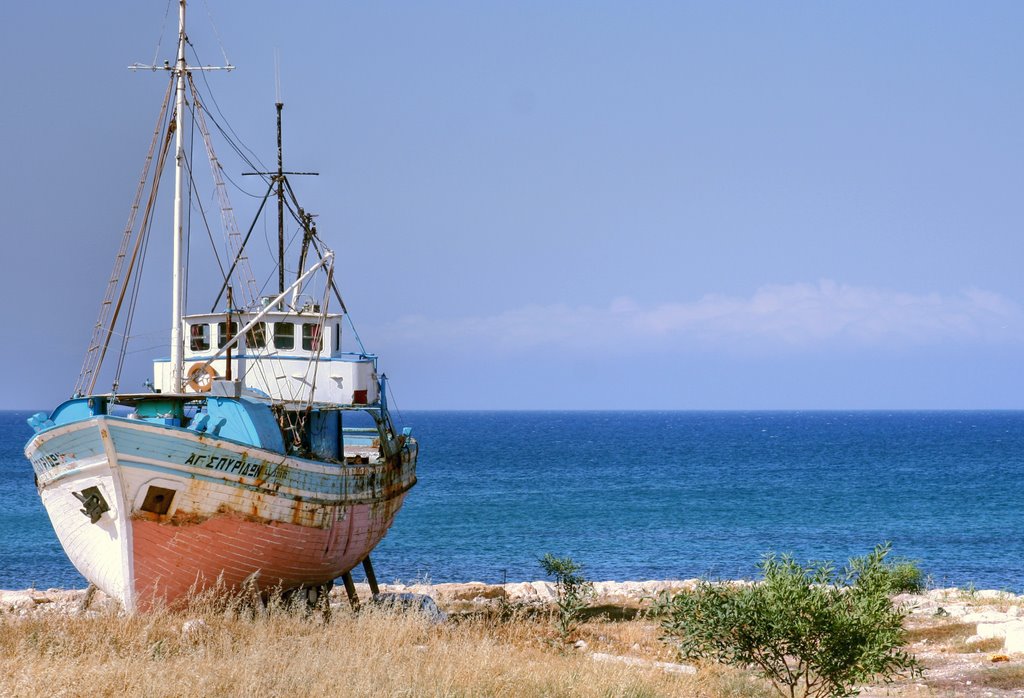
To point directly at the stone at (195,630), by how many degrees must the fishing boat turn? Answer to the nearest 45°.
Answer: approximately 45° to its left

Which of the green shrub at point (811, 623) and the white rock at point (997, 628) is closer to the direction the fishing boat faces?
the green shrub

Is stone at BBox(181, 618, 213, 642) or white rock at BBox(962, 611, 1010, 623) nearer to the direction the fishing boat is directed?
the stone

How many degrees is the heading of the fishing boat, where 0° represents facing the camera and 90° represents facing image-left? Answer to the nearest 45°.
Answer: approximately 45°

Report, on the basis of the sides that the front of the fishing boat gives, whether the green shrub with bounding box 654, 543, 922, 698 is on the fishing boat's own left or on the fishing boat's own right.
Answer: on the fishing boat's own left

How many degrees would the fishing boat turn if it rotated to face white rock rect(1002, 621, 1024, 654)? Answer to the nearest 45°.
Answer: approximately 135° to its left

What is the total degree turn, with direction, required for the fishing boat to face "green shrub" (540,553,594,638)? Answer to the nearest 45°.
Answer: approximately 135° to its left

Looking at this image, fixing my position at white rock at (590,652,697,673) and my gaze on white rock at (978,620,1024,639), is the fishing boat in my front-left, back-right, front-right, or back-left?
back-left

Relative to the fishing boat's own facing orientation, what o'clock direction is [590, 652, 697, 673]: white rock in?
The white rock is roughly at 9 o'clock from the fishing boat.

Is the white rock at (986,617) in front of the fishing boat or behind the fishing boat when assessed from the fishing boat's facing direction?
behind

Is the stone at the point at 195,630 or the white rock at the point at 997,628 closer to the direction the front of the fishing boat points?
the stone

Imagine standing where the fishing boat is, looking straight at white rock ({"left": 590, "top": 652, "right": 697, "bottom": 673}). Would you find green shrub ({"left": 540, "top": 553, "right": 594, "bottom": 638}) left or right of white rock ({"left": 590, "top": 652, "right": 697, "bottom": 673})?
left

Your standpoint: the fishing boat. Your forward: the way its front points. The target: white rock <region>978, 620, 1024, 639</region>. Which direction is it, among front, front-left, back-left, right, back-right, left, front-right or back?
back-left

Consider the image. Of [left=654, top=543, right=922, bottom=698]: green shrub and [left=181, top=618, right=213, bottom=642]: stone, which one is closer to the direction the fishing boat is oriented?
the stone
